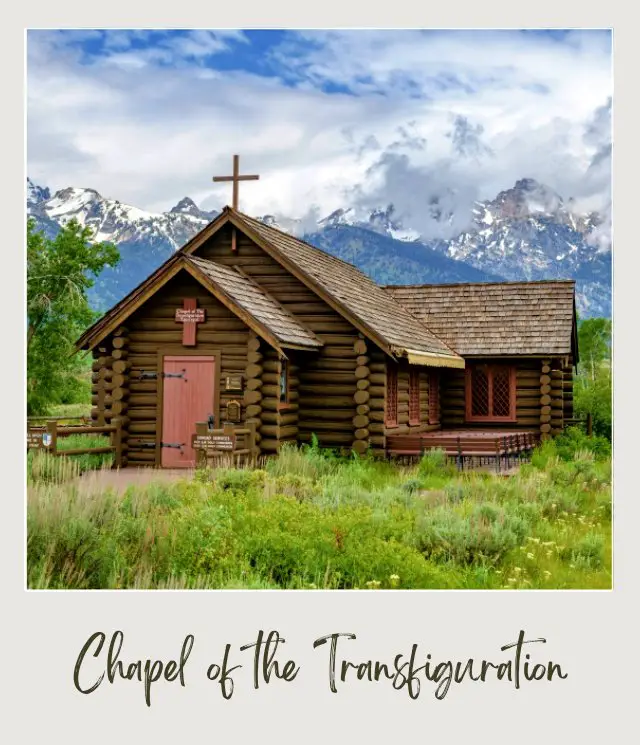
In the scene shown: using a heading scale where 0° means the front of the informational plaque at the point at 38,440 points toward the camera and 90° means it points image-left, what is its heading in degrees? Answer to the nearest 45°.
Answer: approximately 0°

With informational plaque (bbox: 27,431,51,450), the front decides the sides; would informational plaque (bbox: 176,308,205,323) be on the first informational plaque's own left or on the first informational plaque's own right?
on the first informational plaque's own left

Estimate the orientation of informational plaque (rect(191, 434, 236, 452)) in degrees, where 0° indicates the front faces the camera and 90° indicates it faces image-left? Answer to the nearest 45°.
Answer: approximately 0°
